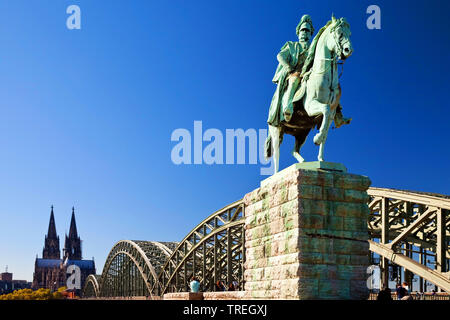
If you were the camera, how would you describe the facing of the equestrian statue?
facing the viewer and to the right of the viewer
